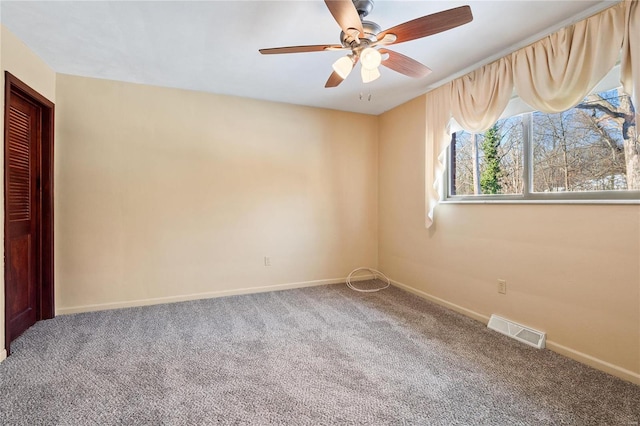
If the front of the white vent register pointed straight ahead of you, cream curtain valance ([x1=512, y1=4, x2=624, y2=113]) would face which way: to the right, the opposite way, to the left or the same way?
the same way

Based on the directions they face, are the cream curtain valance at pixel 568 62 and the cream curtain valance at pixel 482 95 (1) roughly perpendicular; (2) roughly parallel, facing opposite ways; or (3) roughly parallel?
roughly parallel

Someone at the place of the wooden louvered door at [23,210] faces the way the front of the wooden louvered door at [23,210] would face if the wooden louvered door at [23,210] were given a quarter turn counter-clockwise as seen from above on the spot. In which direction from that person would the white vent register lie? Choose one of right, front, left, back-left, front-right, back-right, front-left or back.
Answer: right

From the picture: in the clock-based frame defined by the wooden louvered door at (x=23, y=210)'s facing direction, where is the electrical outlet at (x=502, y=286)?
The electrical outlet is roughly at 12 o'clock from the wooden louvered door.

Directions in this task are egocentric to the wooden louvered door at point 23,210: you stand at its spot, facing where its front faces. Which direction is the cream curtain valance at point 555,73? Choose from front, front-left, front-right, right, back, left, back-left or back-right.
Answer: front

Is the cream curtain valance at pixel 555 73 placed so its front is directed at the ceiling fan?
yes

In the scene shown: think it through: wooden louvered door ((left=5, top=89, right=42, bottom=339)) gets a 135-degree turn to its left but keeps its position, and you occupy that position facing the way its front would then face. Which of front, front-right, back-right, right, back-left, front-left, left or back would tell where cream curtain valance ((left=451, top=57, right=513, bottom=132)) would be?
back-right

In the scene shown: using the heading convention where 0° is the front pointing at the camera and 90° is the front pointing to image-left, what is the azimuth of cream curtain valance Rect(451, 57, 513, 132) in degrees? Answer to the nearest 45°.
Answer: approximately 45°

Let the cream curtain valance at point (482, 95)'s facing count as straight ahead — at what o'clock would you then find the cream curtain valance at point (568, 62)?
the cream curtain valance at point (568, 62) is roughly at 9 o'clock from the cream curtain valance at point (482, 95).

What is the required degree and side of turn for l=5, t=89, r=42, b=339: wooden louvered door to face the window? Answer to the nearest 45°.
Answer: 0° — it already faces it

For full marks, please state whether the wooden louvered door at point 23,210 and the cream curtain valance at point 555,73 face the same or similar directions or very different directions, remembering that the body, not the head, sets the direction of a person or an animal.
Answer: very different directions

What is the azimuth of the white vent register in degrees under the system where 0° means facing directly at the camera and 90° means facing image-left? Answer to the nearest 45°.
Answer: approximately 45°

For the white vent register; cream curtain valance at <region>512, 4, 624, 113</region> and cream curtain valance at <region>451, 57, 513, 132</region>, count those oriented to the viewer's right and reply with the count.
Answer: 0
